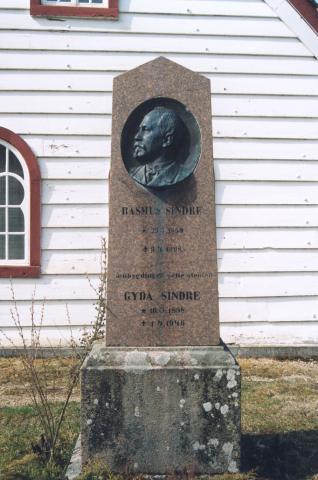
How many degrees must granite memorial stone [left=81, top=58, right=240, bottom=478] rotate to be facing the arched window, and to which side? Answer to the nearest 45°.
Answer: approximately 135° to its right

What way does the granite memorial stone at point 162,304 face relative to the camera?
toward the camera
